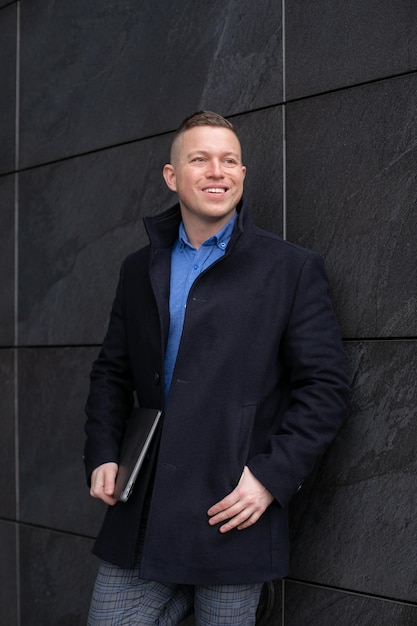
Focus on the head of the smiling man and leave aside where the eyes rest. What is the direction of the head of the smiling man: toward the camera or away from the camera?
toward the camera

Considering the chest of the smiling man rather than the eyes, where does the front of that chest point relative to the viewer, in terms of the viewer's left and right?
facing the viewer and to the left of the viewer
